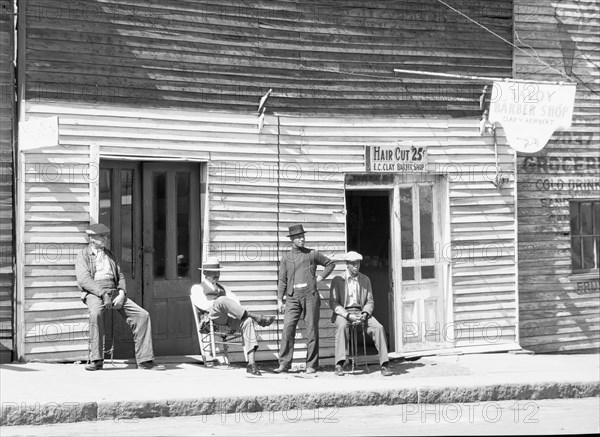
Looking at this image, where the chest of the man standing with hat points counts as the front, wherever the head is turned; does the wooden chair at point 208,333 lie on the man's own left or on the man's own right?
on the man's own right

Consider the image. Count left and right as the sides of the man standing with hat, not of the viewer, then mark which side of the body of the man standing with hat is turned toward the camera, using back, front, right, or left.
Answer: front

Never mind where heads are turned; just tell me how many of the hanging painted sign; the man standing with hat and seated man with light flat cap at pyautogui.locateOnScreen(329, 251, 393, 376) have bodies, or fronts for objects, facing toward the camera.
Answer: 3

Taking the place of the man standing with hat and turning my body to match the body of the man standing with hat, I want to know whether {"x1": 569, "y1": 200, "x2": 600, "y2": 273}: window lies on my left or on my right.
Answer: on my left

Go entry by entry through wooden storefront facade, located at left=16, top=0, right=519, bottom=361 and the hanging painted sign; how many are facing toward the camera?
2

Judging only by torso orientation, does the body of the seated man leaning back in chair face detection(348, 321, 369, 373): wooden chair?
no

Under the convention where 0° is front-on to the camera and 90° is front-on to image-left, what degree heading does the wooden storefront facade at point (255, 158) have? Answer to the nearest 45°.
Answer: approximately 0°

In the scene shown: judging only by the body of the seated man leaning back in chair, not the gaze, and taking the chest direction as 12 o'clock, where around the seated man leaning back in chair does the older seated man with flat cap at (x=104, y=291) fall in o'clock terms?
The older seated man with flat cap is roughly at 4 o'clock from the seated man leaning back in chair.

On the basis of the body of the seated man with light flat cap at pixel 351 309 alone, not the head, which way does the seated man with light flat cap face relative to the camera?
toward the camera

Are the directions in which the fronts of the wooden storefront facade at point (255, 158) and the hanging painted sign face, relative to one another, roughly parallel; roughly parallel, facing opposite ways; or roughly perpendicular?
roughly parallel

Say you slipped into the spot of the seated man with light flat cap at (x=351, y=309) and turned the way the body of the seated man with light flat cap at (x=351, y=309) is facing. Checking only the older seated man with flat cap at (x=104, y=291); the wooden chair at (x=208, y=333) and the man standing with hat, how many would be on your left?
0
